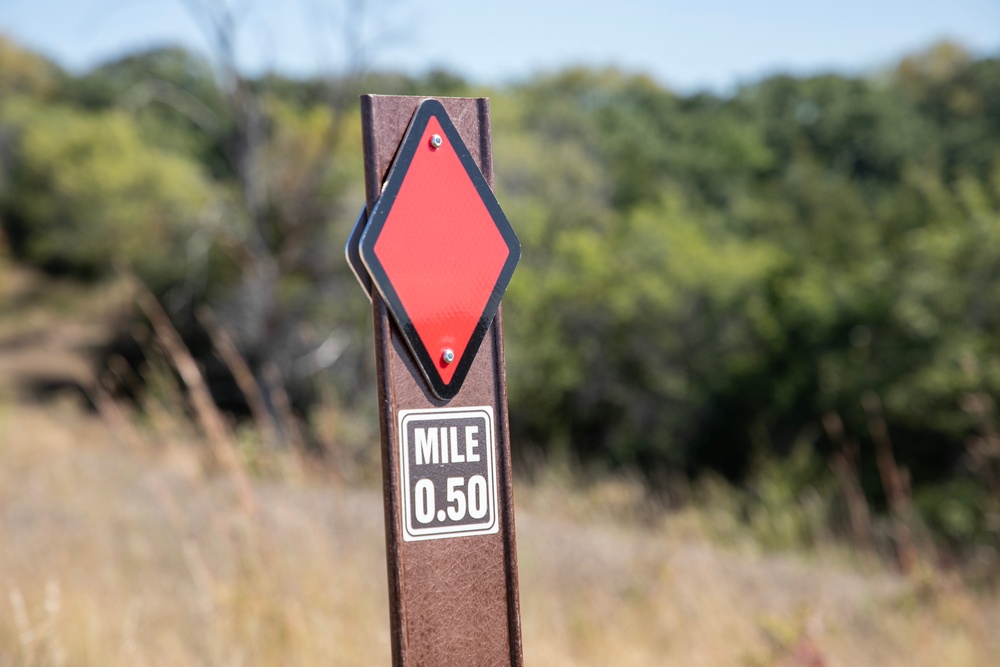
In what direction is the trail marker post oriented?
toward the camera
